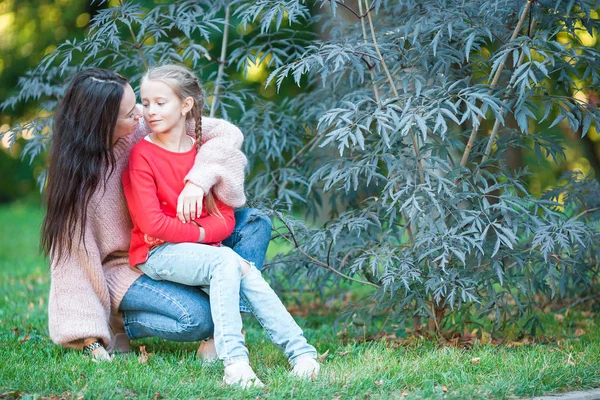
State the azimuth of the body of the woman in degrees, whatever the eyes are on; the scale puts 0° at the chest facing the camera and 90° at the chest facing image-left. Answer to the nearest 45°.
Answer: approximately 270°

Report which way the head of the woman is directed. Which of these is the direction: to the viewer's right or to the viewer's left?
to the viewer's right

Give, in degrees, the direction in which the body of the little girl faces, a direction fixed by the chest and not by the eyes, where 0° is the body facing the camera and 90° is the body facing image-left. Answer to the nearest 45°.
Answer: approximately 315°
